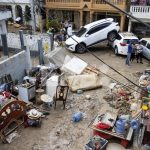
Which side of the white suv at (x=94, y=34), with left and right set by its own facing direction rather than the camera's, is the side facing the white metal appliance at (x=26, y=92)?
front

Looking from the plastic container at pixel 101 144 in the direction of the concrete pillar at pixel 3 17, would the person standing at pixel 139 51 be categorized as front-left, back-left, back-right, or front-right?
front-right

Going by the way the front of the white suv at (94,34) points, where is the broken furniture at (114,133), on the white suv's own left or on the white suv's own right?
on the white suv's own left

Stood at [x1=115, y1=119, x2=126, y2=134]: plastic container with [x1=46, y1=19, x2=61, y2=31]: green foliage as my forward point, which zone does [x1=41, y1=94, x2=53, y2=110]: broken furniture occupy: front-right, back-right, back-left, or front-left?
front-left

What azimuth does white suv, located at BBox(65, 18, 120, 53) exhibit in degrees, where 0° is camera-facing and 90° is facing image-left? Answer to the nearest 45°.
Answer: approximately 45°

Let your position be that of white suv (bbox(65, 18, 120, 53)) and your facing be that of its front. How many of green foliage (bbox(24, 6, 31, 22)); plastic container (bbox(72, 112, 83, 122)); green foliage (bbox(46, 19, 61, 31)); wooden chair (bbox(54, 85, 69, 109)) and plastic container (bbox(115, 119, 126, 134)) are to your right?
2

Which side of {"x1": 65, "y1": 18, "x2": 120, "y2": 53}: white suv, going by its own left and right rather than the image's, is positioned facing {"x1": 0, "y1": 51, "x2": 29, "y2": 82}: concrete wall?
front

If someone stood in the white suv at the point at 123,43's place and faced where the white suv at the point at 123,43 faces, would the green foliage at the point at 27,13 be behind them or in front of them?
in front

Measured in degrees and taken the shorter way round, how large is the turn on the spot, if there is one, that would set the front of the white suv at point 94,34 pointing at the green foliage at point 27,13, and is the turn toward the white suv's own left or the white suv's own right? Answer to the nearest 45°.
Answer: approximately 90° to the white suv's own right

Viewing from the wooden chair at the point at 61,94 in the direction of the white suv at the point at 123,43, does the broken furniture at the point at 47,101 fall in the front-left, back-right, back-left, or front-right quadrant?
back-left
